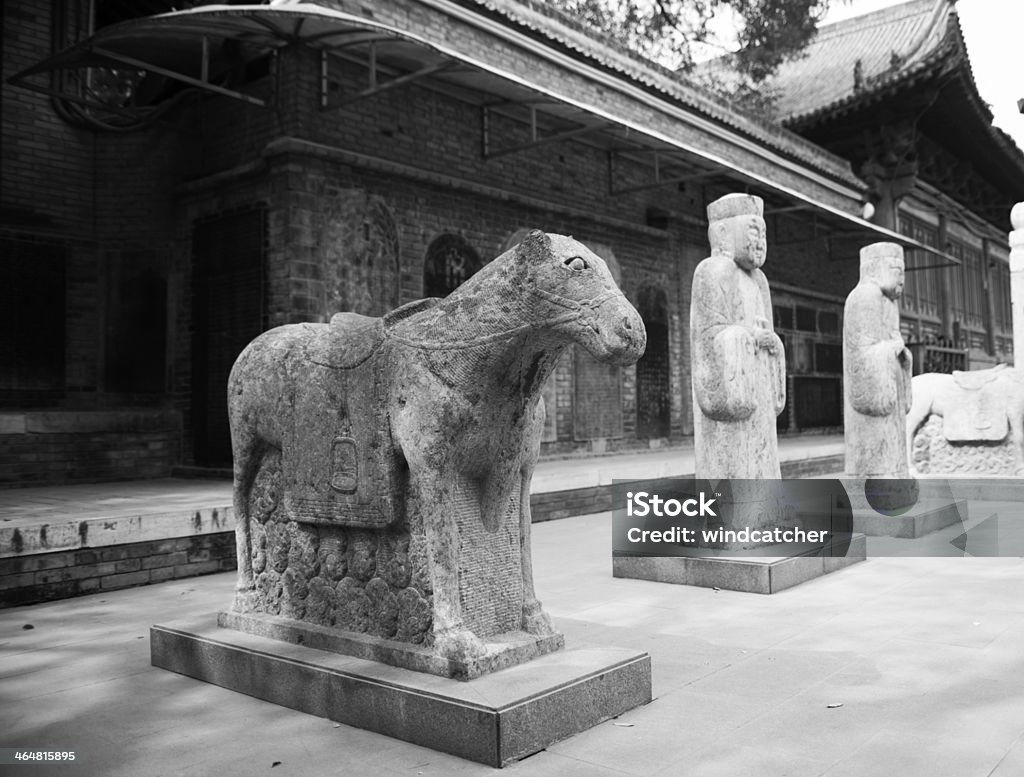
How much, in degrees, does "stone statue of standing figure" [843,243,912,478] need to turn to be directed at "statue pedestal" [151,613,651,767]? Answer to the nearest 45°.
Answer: approximately 90° to its right

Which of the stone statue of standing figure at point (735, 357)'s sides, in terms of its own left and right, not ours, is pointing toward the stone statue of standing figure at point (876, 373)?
left

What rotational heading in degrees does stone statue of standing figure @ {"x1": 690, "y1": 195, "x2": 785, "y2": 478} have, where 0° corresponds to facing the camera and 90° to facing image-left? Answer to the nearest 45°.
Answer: approximately 315°

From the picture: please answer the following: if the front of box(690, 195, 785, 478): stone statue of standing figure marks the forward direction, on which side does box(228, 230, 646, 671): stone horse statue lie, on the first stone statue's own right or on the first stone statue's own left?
on the first stone statue's own right

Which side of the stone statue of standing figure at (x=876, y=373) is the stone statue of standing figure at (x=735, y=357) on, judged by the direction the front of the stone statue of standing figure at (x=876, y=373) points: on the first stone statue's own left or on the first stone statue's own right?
on the first stone statue's own right

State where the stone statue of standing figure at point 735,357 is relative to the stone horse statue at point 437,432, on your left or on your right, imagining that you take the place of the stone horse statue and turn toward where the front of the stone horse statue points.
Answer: on your left
